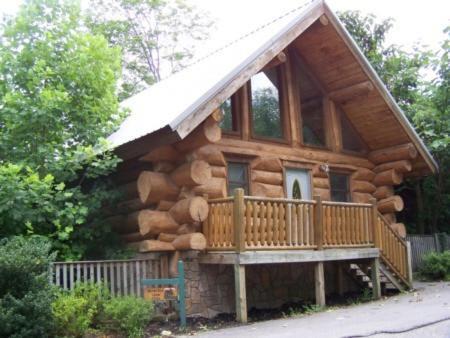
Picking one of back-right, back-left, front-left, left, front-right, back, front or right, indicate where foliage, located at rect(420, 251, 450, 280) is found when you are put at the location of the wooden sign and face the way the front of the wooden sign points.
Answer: back-left

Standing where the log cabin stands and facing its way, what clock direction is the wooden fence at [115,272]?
The wooden fence is roughly at 3 o'clock from the log cabin.

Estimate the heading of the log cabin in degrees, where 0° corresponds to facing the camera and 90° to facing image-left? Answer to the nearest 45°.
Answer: approximately 315°

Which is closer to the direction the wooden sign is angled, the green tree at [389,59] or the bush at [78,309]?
the bush

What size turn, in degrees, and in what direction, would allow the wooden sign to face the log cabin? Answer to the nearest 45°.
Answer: approximately 135° to its left

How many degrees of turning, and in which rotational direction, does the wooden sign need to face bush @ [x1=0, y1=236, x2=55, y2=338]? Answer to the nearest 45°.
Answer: approximately 45° to its right

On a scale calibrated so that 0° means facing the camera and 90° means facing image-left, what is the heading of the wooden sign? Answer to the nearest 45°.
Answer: approximately 0°
